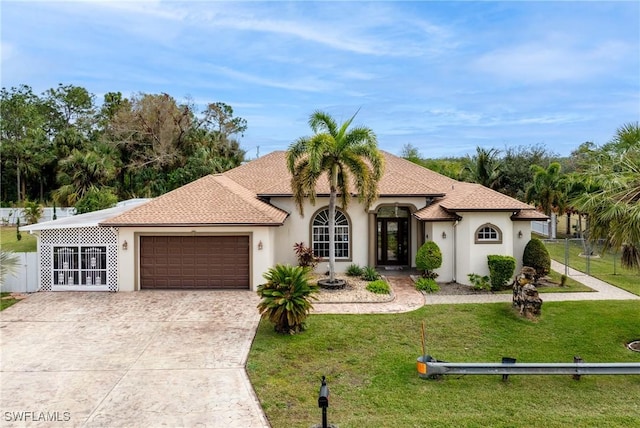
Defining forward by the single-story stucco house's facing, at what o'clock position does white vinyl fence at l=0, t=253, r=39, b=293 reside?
The white vinyl fence is roughly at 3 o'clock from the single-story stucco house.

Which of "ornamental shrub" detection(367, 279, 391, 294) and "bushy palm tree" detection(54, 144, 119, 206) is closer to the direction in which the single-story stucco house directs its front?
the ornamental shrub

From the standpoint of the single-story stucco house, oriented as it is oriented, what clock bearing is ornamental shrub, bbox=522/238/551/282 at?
The ornamental shrub is roughly at 9 o'clock from the single-story stucco house.

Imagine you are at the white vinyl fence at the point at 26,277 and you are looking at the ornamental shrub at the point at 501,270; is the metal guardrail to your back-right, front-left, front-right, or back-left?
front-right

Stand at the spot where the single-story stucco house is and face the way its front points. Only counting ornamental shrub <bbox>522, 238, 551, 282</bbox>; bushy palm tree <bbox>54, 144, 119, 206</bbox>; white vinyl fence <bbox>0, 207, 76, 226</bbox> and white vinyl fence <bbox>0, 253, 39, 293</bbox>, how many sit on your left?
1

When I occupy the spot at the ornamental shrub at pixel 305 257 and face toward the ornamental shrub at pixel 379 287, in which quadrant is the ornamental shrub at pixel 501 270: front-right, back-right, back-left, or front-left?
front-left

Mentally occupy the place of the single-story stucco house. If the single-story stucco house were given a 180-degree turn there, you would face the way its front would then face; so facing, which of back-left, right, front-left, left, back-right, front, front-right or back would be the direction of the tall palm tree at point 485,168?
front-right

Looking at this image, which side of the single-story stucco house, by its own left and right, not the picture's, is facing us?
front

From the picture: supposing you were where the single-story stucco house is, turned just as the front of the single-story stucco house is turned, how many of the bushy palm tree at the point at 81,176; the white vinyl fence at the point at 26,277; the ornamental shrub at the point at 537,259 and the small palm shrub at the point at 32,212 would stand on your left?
1

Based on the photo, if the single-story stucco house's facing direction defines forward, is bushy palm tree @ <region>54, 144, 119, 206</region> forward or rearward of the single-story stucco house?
rearward

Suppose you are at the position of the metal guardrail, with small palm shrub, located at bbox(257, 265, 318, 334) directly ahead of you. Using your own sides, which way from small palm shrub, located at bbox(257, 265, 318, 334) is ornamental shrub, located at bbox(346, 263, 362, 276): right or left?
right
